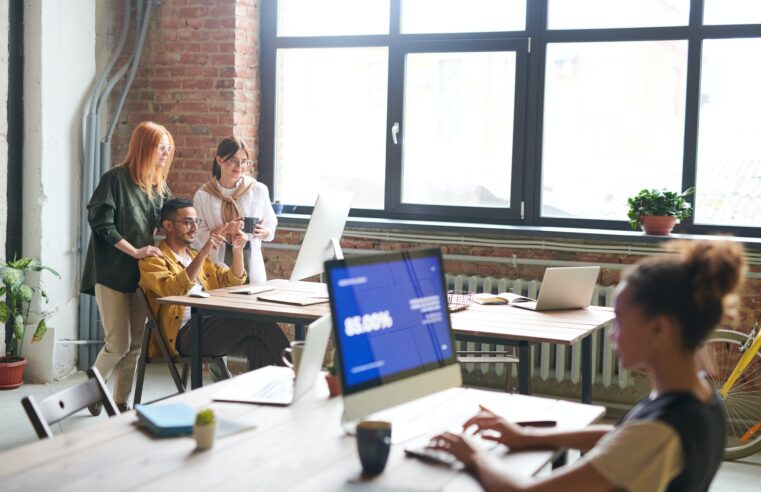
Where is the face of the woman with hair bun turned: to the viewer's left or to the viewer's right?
to the viewer's left

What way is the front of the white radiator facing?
toward the camera

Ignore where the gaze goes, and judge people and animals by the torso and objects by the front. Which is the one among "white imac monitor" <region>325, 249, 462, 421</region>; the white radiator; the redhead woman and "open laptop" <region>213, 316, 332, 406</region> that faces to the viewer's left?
the open laptop

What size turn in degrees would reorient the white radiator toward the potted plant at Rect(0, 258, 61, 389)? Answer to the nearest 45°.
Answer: approximately 90° to its right

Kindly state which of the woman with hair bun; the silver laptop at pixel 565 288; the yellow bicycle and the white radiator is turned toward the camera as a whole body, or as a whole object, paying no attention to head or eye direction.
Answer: the white radiator

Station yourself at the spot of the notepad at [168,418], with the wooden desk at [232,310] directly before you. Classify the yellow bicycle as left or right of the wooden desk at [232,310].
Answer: right

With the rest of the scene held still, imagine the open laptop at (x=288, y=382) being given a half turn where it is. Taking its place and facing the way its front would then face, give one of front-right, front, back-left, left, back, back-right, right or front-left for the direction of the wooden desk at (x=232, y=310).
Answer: left

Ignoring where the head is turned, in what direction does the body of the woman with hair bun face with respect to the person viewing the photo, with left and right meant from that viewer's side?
facing to the left of the viewer

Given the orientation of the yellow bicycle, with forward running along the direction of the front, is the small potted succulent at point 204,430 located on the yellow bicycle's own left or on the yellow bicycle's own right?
on the yellow bicycle's own left

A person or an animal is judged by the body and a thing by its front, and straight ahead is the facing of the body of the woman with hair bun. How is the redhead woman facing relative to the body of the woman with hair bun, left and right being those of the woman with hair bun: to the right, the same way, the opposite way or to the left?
the opposite way

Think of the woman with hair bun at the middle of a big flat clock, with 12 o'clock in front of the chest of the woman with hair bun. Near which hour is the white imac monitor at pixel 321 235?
The white imac monitor is roughly at 2 o'clock from the woman with hair bun.

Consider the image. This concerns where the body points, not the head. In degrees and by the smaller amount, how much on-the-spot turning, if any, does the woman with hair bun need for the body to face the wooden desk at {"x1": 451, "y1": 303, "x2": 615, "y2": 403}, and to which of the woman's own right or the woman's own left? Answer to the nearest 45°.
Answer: approximately 90° to the woman's own right

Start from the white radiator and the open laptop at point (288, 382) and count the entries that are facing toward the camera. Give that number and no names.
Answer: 1

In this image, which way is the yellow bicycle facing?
to the viewer's left

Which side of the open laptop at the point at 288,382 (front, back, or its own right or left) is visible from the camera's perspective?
left
